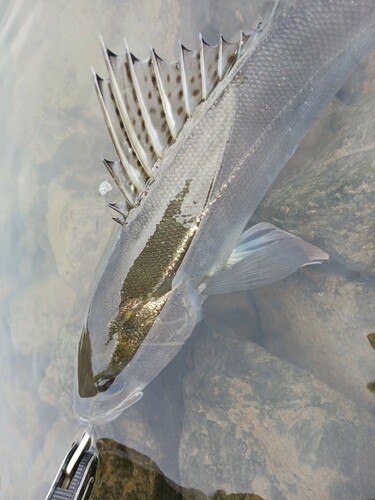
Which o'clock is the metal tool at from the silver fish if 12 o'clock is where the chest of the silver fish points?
The metal tool is roughly at 1 o'clock from the silver fish.

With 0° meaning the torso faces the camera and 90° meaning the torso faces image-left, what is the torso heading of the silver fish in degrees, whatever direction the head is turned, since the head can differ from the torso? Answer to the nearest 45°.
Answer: approximately 45°
